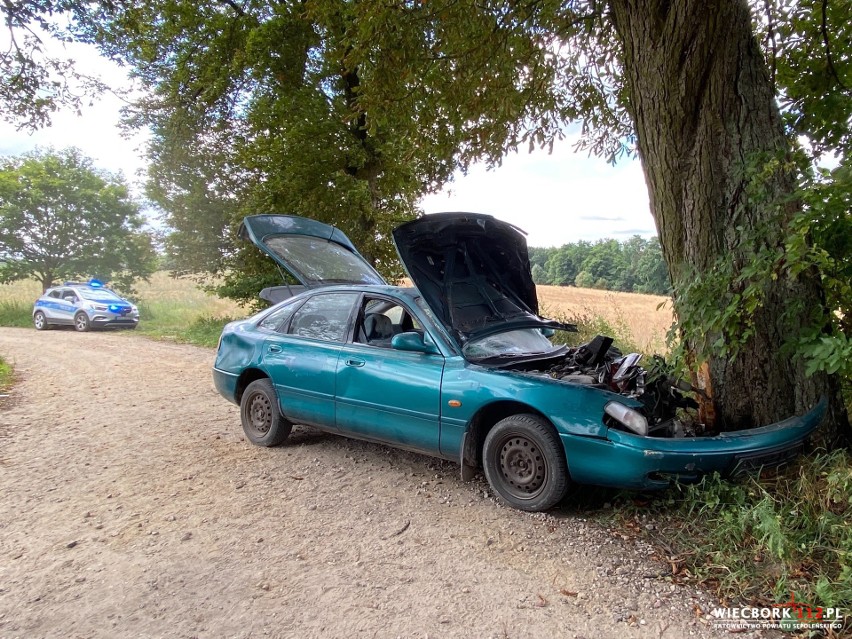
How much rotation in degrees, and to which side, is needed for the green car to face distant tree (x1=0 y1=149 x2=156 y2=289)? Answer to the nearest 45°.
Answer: approximately 180°

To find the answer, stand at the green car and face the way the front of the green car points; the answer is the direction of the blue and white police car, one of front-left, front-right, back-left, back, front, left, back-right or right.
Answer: back

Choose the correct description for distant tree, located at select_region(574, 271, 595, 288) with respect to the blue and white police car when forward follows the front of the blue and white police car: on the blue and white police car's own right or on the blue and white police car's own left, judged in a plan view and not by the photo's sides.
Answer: on the blue and white police car's own left

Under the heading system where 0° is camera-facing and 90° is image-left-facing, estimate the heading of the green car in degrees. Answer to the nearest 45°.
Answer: approximately 315°

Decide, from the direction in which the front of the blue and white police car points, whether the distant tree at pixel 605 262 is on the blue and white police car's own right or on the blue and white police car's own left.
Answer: on the blue and white police car's own left

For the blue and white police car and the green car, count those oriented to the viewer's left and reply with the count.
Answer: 0

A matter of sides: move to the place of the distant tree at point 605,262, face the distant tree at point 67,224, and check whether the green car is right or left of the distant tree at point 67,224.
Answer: left

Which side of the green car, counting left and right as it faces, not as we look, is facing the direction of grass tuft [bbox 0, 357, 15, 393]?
back

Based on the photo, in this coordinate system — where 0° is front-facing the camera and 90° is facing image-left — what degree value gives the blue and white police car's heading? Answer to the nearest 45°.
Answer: approximately 315°

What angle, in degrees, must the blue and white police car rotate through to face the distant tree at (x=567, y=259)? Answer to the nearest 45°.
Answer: approximately 45° to its left

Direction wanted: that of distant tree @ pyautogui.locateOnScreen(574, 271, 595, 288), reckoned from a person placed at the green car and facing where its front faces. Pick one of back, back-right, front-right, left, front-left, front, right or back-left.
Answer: back-left

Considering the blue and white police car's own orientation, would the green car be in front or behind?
in front
